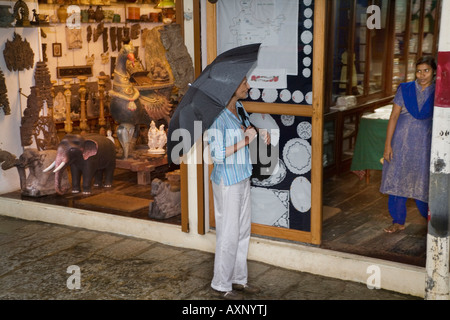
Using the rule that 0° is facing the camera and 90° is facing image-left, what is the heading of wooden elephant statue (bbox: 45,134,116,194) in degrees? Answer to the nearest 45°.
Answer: approximately 45°

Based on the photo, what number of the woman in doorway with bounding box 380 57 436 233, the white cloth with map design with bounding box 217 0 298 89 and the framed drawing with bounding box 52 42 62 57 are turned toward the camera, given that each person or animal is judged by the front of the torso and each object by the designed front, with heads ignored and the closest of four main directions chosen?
3

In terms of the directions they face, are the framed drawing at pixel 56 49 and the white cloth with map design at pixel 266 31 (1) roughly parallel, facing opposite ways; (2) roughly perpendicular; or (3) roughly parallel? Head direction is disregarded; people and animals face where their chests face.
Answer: roughly parallel

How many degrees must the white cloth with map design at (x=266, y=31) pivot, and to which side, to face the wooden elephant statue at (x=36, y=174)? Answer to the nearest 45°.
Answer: approximately 135° to its right

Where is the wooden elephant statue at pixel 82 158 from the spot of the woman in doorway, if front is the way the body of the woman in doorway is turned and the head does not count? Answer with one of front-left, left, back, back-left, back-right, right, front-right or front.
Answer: right

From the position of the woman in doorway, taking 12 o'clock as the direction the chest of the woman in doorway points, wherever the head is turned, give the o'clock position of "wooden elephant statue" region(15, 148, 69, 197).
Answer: The wooden elephant statue is roughly at 3 o'clock from the woman in doorway.

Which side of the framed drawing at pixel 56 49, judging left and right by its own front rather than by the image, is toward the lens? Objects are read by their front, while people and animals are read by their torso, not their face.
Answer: front

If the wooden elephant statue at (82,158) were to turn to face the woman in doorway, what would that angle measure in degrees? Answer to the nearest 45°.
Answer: approximately 90° to its left

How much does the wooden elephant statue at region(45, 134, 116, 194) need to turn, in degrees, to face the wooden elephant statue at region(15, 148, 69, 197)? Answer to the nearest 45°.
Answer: approximately 45° to its right

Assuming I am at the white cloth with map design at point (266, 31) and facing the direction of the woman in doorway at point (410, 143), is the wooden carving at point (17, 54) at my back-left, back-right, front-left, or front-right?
back-left

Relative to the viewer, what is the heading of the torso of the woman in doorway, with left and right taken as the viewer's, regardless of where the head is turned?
facing the viewer
